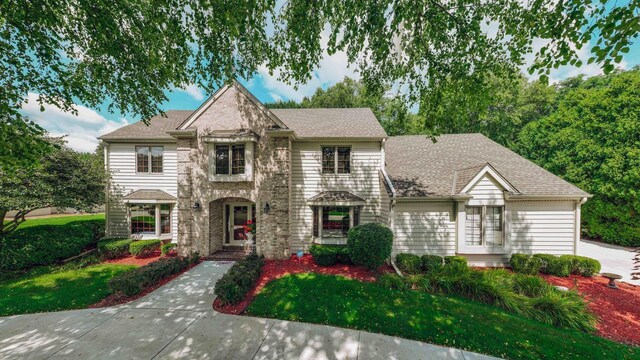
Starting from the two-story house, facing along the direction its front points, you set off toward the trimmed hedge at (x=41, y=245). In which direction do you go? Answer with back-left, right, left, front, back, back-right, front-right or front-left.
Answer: right

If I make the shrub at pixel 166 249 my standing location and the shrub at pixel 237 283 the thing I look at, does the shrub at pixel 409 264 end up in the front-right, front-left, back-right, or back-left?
front-left

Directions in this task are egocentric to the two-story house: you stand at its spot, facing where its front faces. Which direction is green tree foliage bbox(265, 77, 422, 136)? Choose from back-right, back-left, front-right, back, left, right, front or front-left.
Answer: back

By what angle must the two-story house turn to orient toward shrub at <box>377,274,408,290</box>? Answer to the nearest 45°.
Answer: approximately 45° to its left

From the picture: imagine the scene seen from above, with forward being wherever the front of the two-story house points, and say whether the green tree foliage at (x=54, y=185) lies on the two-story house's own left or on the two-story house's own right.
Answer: on the two-story house's own right

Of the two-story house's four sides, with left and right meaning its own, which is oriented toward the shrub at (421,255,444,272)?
front

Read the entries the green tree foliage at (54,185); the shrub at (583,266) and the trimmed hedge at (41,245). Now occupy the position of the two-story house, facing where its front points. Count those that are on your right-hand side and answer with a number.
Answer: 2

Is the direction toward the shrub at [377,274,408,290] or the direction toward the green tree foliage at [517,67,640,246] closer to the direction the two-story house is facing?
the shrub

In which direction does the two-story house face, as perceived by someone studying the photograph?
facing the viewer

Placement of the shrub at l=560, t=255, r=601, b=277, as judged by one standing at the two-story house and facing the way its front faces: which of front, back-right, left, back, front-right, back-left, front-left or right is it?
left

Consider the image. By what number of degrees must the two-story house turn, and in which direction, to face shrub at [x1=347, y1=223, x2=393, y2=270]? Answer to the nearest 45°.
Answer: approximately 45° to its left

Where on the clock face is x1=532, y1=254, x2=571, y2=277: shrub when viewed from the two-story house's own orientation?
The shrub is roughly at 9 o'clock from the two-story house.

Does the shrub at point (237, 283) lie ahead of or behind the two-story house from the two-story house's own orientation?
ahead

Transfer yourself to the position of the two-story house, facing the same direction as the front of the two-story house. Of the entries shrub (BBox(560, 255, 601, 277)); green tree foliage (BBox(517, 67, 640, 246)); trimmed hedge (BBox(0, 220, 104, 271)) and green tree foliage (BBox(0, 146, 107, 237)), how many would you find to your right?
2
